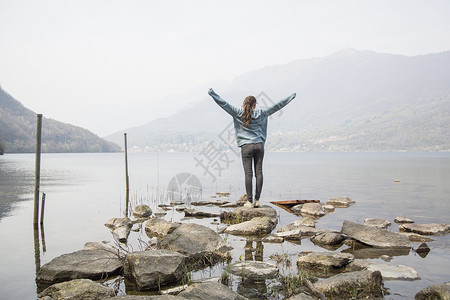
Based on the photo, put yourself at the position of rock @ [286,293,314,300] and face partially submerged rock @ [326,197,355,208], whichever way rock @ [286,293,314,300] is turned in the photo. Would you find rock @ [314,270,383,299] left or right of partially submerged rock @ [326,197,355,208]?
right

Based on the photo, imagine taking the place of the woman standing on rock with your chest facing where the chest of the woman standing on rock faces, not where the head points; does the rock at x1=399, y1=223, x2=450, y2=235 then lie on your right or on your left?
on your right

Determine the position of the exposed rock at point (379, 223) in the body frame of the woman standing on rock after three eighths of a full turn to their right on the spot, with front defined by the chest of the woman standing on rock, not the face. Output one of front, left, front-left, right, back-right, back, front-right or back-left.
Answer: front-left

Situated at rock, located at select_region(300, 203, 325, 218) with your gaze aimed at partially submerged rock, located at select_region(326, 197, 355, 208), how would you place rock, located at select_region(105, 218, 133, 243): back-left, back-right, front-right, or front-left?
back-left

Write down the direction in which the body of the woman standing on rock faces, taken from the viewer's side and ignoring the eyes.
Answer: away from the camera

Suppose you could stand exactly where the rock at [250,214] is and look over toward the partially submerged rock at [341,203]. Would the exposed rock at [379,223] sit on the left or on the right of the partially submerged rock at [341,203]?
right

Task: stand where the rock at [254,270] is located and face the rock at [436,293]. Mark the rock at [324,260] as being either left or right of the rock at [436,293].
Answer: left

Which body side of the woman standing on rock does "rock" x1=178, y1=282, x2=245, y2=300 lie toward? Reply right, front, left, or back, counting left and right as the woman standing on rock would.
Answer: back

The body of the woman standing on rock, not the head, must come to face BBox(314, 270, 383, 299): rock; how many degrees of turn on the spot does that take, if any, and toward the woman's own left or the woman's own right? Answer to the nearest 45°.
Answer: approximately 180°

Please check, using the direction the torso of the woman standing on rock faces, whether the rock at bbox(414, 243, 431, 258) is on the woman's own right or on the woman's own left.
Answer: on the woman's own right
